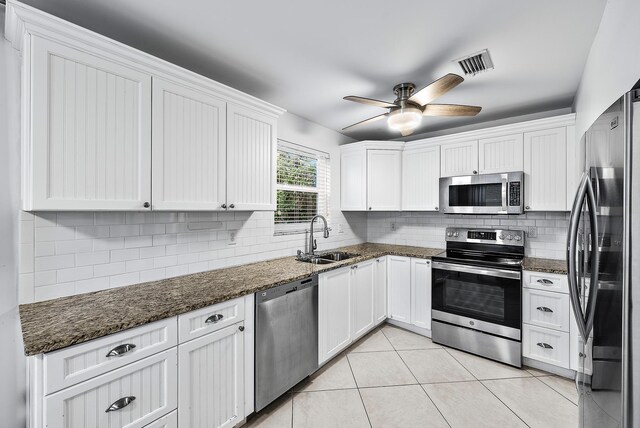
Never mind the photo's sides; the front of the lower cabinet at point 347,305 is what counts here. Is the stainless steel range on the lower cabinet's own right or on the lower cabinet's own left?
on the lower cabinet's own left

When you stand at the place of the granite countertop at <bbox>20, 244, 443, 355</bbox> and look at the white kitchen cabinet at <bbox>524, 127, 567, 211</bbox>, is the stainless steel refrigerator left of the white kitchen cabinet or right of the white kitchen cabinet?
right

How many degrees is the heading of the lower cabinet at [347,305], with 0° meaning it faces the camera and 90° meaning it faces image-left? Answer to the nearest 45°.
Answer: approximately 315°

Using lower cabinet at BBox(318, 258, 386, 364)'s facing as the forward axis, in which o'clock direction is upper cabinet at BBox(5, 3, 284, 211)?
The upper cabinet is roughly at 3 o'clock from the lower cabinet.

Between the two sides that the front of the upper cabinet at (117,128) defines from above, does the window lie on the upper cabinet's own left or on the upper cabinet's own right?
on the upper cabinet's own left

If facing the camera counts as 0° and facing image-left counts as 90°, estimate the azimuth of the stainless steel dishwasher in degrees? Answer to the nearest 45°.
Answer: approximately 315°

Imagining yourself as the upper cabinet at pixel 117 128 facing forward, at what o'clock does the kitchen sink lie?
The kitchen sink is roughly at 10 o'clock from the upper cabinet.

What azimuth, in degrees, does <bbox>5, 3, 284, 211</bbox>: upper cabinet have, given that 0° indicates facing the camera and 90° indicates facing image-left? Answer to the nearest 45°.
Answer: approximately 315°

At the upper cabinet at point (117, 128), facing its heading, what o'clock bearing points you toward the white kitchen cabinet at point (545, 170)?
The white kitchen cabinet is roughly at 11 o'clock from the upper cabinet.
